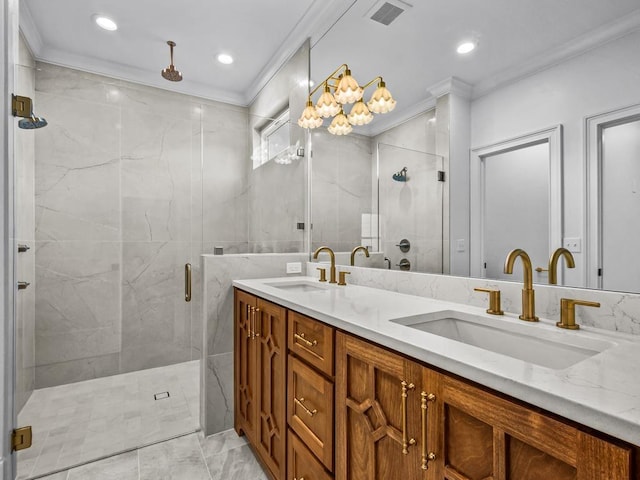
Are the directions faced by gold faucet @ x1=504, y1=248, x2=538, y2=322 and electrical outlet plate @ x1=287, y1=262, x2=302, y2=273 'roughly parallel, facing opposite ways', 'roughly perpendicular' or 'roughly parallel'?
roughly perpendicular

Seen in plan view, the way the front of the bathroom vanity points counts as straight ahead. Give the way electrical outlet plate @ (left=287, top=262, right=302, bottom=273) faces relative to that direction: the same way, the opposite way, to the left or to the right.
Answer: to the left

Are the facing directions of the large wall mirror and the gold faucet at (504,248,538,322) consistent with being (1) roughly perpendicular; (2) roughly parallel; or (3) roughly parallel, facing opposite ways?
roughly parallel

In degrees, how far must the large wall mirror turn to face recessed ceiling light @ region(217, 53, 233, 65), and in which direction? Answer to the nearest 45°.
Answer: approximately 45° to its right

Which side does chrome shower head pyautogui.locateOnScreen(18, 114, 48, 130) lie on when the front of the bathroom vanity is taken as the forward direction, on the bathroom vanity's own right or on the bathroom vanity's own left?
on the bathroom vanity's own right

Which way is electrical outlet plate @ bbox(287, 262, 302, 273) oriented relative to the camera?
toward the camera

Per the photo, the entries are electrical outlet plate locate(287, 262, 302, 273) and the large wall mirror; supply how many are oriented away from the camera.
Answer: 0

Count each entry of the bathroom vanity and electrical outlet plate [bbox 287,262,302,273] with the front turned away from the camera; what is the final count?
0

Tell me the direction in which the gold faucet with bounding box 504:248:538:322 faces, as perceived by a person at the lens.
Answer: facing the viewer and to the left of the viewer
